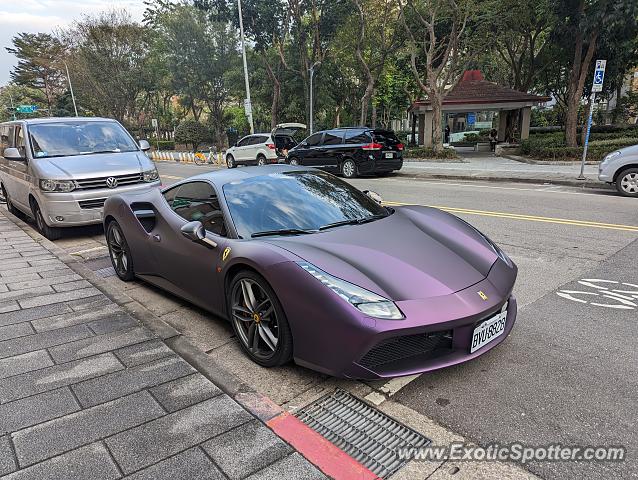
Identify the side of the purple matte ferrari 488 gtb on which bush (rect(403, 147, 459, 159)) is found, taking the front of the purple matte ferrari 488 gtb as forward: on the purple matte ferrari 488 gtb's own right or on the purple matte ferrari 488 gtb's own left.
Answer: on the purple matte ferrari 488 gtb's own left

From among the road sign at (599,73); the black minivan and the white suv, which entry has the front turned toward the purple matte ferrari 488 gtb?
the road sign

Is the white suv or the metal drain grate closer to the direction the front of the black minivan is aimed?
the white suv

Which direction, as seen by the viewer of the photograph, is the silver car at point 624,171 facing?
facing to the left of the viewer

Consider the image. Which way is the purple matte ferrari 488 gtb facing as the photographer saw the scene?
facing the viewer and to the right of the viewer

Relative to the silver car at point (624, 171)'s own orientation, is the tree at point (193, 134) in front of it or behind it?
in front

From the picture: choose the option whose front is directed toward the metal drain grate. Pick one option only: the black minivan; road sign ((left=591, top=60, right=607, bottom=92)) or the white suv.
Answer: the road sign

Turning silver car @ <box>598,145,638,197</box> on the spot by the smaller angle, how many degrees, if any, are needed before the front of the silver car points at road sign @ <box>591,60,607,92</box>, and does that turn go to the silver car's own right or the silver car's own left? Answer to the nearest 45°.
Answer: approximately 90° to the silver car's own right

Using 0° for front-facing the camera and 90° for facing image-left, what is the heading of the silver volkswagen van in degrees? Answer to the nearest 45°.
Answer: approximately 315°

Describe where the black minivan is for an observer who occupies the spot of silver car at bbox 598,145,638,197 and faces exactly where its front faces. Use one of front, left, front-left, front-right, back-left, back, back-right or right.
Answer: front

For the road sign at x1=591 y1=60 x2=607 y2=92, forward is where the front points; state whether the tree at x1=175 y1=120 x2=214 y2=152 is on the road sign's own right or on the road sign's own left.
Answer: on the road sign's own right

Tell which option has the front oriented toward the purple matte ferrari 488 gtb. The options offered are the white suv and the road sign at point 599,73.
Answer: the road sign

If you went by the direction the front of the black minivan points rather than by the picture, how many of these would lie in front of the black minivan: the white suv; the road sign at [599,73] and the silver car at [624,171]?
1

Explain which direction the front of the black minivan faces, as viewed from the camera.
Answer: facing away from the viewer and to the left of the viewer

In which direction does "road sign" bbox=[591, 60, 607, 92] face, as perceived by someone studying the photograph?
facing the viewer

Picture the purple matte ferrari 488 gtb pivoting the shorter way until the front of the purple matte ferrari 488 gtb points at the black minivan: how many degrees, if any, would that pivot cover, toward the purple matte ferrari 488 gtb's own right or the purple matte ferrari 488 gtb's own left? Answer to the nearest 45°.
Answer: approximately 135° to the purple matte ferrari 488 gtb's own left

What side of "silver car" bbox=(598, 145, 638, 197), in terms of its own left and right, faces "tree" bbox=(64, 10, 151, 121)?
front
